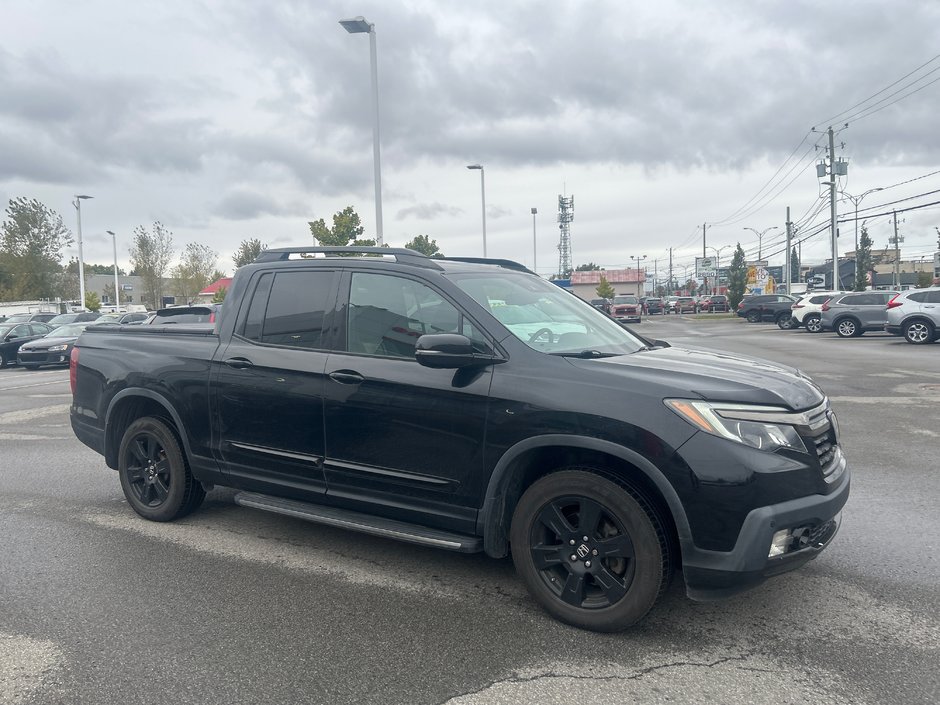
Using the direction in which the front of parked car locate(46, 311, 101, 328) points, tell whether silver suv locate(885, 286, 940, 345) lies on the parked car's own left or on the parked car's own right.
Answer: on the parked car's own left

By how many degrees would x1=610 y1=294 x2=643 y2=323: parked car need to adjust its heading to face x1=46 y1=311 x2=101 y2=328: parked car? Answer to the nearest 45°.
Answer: approximately 45° to its right

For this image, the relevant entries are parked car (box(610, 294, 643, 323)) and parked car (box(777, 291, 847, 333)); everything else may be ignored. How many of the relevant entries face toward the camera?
1

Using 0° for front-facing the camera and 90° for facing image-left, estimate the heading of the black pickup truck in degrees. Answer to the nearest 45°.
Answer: approximately 315°
